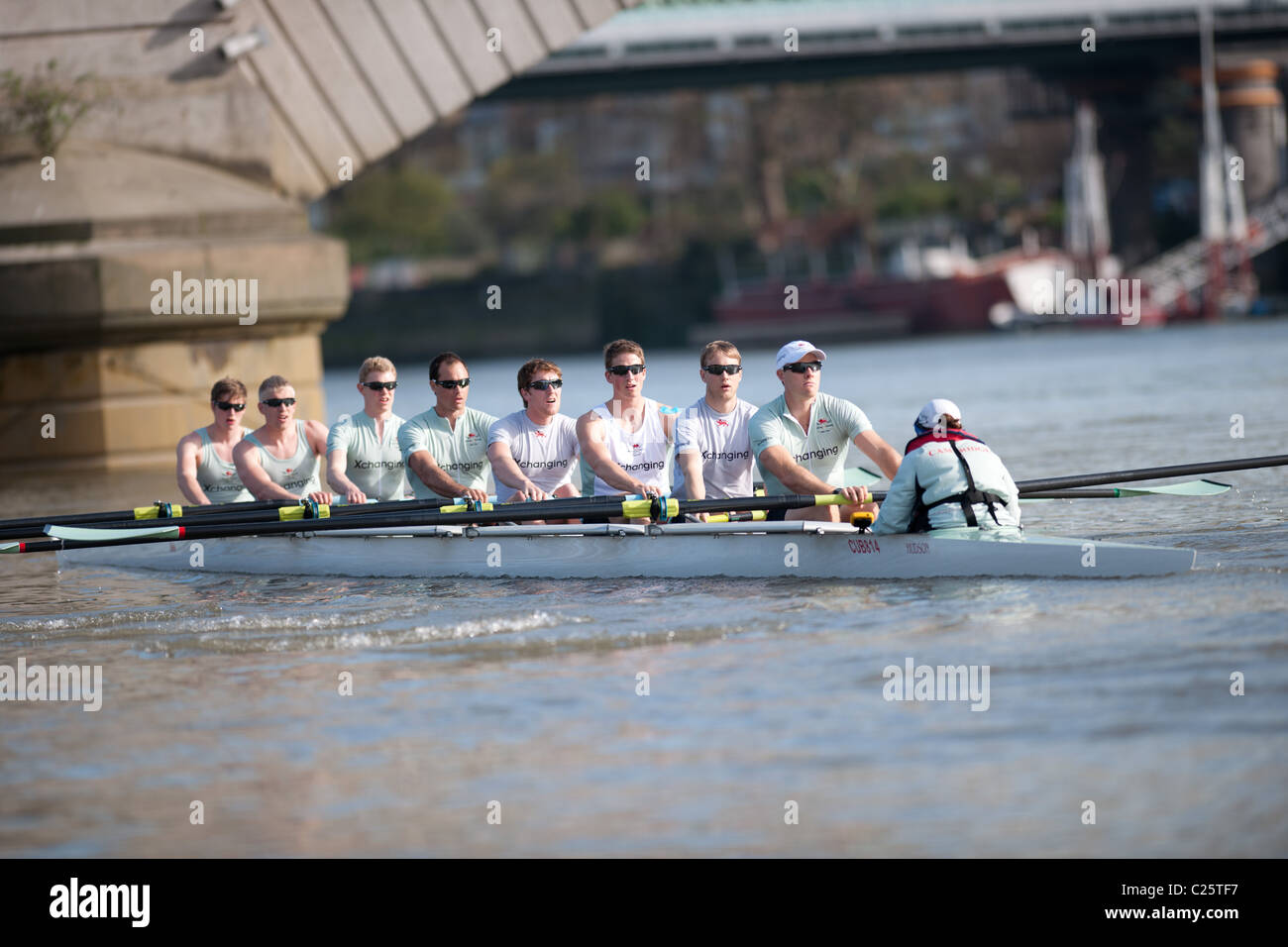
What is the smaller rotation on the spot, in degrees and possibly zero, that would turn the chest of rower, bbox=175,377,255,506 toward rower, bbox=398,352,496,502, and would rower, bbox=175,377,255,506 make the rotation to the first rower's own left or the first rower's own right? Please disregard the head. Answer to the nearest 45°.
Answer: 0° — they already face them

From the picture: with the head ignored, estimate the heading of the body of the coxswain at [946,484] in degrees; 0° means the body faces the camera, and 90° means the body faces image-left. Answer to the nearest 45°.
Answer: approximately 135°

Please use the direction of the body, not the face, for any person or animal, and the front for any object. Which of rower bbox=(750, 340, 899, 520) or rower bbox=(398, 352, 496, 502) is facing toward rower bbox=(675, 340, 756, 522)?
rower bbox=(398, 352, 496, 502)

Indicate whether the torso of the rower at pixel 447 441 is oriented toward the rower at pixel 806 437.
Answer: yes

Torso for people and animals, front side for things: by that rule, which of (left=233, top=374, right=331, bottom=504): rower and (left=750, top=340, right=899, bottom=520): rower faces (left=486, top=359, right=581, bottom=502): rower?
(left=233, top=374, right=331, bottom=504): rower

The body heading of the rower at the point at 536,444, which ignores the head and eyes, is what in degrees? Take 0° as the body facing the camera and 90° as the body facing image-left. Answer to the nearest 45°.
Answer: approximately 315°

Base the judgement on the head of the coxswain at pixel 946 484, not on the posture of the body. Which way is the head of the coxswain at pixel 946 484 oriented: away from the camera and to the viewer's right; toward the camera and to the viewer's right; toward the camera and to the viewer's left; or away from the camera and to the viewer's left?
away from the camera and to the viewer's left

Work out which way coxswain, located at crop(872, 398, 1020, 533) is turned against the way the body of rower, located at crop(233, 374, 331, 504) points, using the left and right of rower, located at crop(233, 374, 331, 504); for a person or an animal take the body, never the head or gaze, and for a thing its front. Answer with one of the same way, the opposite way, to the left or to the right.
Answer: the opposite way

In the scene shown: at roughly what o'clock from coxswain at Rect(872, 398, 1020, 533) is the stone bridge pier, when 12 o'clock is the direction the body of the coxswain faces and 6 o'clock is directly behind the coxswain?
The stone bridge pier is roughly at 12 o'clock from the coxswain.

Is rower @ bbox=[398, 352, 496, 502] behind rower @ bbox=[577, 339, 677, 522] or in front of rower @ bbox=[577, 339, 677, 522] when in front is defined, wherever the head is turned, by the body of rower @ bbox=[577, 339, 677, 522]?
behind

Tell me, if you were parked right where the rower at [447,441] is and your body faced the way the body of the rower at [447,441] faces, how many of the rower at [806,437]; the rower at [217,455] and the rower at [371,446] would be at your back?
2

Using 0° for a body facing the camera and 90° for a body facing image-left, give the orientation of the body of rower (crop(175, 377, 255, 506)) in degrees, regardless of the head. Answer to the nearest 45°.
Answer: approximately 315°
